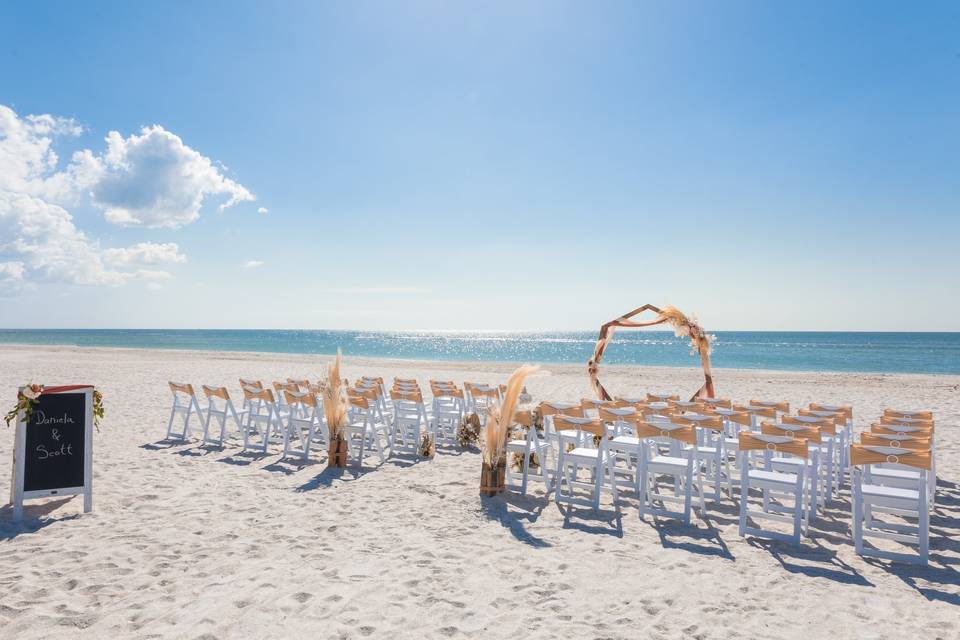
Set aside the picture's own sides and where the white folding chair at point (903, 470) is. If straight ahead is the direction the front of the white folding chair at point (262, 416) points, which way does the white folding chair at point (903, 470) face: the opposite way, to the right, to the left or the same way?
the same way

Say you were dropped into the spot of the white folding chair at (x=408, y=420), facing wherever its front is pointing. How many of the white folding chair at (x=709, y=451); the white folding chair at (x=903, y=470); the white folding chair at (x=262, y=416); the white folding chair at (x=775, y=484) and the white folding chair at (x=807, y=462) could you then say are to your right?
4

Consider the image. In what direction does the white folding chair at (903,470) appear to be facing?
away from the camera

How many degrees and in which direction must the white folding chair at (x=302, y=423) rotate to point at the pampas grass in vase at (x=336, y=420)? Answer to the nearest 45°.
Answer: approximately 90° to its right

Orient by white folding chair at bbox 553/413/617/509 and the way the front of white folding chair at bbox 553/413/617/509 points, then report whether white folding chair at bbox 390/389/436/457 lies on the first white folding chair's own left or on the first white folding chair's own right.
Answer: on the first white folding chair's own left

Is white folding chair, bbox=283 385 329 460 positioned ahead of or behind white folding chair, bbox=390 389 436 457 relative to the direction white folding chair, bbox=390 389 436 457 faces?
behind

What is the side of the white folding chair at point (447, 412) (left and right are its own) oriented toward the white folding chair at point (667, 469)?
right

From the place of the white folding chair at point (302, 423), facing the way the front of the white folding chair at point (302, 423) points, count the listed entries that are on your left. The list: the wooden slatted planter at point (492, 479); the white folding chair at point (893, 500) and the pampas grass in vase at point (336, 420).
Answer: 0

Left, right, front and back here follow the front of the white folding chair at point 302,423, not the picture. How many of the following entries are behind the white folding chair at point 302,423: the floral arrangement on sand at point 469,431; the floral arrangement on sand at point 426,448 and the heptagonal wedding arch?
0

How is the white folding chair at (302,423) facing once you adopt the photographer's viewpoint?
facing away from the viewer and to the right of the viewer

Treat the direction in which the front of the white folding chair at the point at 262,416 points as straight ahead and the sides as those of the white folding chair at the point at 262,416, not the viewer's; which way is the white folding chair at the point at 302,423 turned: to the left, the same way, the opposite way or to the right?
the same way

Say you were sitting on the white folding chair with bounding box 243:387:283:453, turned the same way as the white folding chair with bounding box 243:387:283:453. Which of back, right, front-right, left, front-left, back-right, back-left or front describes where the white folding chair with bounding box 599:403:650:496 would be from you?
right

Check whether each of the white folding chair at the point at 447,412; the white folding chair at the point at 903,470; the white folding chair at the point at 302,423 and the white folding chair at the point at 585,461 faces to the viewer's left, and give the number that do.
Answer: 0

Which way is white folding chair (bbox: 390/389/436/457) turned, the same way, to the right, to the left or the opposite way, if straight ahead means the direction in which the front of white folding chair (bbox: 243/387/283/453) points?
the same way

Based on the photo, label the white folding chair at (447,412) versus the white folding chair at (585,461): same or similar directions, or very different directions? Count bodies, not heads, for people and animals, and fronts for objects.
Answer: same or similar directions

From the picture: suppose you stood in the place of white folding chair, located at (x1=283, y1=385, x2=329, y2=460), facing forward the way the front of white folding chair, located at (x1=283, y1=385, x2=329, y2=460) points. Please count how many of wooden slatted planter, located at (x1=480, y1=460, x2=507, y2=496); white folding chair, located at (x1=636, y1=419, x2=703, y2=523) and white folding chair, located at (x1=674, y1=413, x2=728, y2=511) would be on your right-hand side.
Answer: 3

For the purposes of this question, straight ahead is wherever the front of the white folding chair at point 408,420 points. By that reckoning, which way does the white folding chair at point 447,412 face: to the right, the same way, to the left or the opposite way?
the same way
